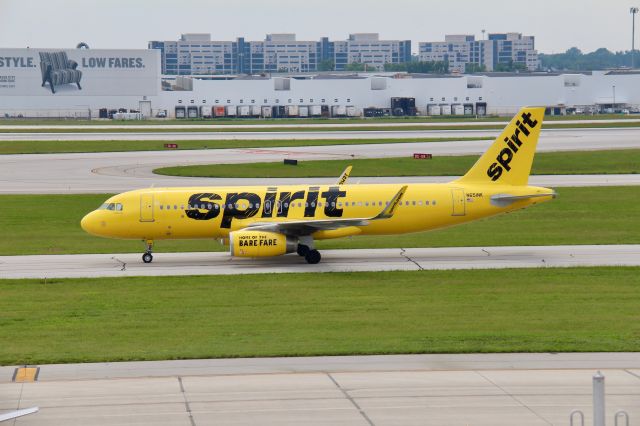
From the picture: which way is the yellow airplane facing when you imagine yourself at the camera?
facing to the left of the viewer
